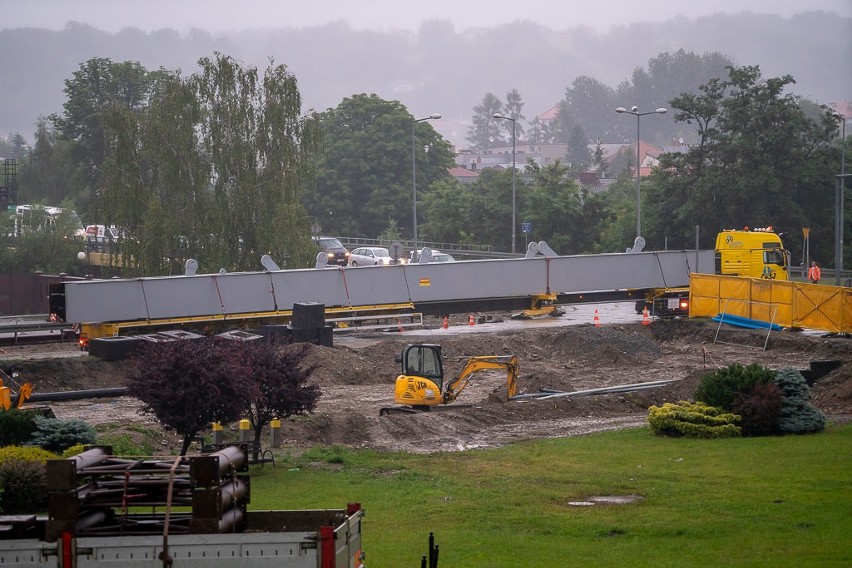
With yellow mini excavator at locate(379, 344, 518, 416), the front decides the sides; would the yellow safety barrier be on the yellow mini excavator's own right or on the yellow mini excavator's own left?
on the yellow mini excavator's own left

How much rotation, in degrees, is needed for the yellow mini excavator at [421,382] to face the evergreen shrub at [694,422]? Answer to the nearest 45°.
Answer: approximately 45° to its right

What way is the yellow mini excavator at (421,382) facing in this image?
to the viewer's right

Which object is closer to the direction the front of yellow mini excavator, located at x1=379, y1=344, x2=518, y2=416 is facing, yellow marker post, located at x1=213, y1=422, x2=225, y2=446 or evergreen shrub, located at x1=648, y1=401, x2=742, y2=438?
the evergreen shrub

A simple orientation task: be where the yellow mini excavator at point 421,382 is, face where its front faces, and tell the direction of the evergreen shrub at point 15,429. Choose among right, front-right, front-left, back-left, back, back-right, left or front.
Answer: back-right

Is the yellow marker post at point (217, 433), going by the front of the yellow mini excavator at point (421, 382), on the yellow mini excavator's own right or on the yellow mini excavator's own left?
on the yellow mini excavator's own right
